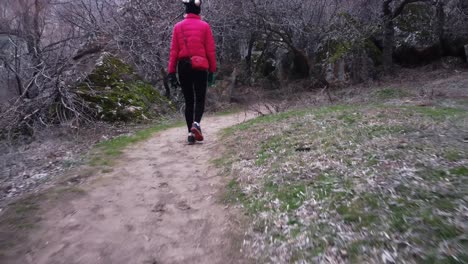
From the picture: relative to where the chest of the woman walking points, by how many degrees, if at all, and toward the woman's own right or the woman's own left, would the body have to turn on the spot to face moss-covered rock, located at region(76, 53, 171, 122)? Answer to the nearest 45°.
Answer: approximately 45° to the woman's own left

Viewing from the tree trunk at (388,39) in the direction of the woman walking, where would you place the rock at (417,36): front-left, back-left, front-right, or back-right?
back-left

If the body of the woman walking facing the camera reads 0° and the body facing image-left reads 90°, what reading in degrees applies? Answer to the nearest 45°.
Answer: approximately 180°

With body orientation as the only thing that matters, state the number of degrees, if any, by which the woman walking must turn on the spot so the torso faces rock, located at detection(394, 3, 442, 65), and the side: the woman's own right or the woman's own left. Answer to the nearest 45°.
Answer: approximately 45° to the woman's own right

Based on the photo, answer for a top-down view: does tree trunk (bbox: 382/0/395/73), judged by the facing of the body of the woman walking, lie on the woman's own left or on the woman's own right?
on the woman's own right

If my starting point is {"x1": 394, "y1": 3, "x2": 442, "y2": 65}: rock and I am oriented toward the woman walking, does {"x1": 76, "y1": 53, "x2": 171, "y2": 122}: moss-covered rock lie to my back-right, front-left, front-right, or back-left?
front-right
